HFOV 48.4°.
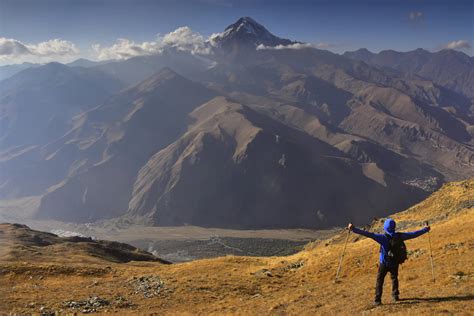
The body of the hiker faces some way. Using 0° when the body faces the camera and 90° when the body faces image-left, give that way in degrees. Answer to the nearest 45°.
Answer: approximately 135°

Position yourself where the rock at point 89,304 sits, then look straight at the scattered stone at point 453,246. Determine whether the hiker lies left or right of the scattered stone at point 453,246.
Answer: right

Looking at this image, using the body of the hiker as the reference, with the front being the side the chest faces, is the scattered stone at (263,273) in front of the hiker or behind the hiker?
in front

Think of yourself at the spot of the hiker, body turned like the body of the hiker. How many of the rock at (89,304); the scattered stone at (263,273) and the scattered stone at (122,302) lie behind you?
0

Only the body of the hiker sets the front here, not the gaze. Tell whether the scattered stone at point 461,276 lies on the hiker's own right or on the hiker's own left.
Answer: on the hiker's own right

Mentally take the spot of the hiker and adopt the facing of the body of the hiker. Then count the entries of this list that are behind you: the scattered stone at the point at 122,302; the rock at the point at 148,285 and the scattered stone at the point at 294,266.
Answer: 0

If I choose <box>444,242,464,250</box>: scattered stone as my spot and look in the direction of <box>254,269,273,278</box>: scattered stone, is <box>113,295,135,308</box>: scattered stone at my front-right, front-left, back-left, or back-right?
front-left

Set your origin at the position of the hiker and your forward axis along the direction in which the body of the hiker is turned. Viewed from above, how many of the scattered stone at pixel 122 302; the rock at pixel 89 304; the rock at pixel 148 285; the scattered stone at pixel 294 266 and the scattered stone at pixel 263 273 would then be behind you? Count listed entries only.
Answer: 0

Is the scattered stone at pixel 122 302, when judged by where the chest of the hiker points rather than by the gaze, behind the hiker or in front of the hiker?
in front

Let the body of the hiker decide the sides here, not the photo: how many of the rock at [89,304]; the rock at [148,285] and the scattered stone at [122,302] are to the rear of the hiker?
0

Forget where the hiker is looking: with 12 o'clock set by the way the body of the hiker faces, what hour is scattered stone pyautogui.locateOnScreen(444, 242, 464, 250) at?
The scattered stone is roughly at 2 o'clock from the hiker.

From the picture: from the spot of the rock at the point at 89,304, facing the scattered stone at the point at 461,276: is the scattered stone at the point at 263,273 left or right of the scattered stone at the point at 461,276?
left
